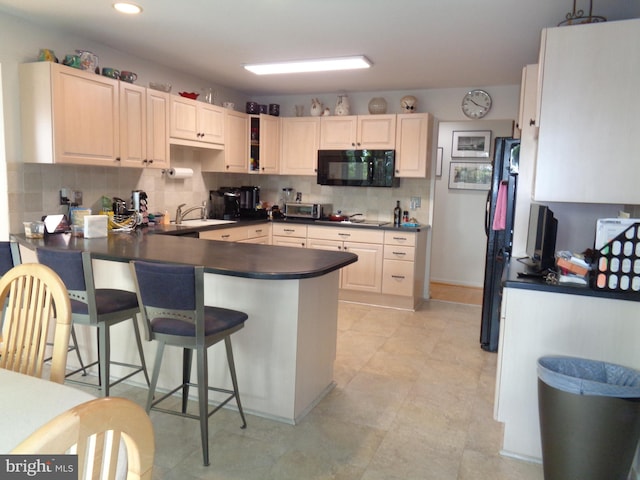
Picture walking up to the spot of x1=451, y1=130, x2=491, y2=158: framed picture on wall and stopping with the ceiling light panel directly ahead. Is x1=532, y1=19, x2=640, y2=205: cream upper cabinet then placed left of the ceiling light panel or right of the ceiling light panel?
left

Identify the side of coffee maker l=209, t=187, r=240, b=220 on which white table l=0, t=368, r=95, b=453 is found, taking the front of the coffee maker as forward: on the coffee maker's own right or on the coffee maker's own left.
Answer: on the coffee maker's own right

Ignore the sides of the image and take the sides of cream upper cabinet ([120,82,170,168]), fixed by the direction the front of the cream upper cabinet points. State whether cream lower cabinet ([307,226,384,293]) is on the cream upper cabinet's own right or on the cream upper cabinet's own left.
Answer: on the cream upper cabinet's own left

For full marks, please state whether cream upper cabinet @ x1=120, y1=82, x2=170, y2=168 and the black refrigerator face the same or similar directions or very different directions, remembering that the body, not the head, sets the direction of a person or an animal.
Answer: very different directions

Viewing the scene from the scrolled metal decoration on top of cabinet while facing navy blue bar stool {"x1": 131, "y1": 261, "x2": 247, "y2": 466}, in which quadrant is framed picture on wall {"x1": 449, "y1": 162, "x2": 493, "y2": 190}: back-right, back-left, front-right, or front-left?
back-right

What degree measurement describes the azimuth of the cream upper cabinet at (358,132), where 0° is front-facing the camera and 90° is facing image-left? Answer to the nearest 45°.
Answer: approximately 0°

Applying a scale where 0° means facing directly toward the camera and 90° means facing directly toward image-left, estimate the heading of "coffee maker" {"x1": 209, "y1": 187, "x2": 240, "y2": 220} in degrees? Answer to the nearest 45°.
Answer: approximately 315°

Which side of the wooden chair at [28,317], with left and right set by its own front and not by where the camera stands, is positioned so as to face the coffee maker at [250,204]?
back

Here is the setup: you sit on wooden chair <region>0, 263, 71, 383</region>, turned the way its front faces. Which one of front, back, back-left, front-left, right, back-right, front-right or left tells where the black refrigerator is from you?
back-left

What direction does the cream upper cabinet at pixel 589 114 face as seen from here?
to the viewer's left
